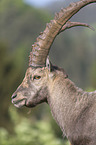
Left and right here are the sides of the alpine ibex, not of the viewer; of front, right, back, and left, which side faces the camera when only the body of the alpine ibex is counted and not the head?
left
